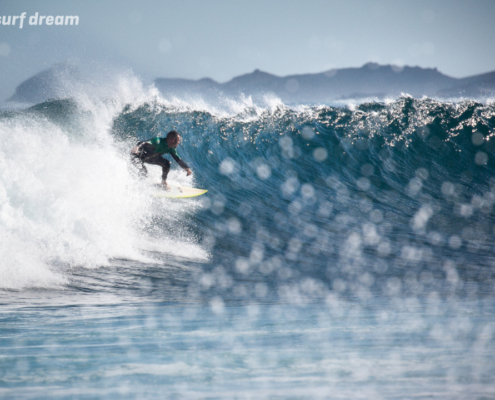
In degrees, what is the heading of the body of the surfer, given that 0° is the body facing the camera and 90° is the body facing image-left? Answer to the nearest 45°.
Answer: approximately 270°
